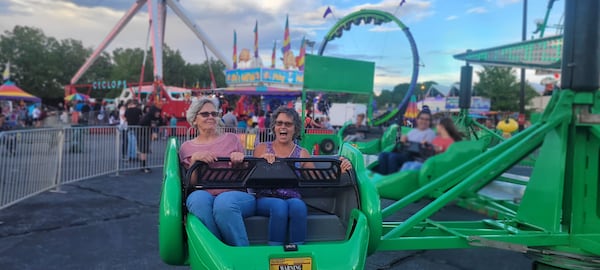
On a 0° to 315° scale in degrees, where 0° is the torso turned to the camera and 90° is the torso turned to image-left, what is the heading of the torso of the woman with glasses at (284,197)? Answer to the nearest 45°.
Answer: approximately 0°

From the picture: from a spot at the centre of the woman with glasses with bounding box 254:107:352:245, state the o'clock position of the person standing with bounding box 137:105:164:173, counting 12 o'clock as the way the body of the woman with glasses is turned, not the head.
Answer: The person standing is roughly at 5 o'clock from the woman with glasses.

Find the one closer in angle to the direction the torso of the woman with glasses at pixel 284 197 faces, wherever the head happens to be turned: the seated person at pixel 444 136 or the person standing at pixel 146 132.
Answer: the seated person

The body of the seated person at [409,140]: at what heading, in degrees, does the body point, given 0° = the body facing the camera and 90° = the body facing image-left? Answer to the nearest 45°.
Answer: approximately 45°

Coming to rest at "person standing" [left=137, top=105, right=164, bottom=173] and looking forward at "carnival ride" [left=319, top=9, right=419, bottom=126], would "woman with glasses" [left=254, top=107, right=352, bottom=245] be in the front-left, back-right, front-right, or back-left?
back-right

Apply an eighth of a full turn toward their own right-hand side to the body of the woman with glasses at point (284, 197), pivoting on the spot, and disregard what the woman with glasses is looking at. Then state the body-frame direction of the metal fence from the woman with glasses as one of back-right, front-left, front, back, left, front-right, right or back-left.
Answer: right

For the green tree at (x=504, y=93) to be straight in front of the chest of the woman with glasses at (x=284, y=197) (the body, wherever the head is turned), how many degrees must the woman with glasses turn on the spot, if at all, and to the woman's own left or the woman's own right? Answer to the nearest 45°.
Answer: approximately 135° to the woman's own left

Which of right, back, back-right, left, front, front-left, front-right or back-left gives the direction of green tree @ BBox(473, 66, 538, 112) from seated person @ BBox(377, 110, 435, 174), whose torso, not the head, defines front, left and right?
back-right

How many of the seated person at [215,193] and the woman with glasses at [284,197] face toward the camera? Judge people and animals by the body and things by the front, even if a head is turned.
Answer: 2

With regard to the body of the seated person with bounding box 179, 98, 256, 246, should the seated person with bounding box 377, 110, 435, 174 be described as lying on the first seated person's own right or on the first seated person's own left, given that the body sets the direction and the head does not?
on the first seated person's own left
